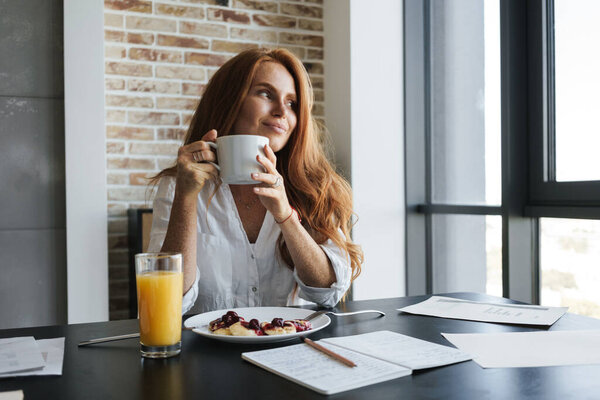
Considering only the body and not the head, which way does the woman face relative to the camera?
toward the camera

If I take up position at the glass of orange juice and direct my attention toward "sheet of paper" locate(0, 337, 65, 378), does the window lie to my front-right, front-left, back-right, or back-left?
back-right

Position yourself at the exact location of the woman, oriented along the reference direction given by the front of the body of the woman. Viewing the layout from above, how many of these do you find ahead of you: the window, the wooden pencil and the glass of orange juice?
2

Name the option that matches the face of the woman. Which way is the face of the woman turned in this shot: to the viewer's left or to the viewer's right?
to the viewer's right

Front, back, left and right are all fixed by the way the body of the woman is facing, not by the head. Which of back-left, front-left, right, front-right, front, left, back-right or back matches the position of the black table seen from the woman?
front

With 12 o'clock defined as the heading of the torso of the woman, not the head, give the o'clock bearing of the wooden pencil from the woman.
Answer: The wooden pencil is roughly at 12 o'clock from the woman.

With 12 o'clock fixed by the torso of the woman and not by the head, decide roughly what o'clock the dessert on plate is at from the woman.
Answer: The dessert on plate is roughly at 12 o'clock from the woman.

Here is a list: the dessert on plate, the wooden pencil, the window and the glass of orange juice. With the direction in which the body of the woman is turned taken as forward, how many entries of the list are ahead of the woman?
3

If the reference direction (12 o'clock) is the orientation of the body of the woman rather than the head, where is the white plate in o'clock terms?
The white plate is roughly at 12 o'clock from the woman.

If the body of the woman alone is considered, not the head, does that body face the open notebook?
yes
